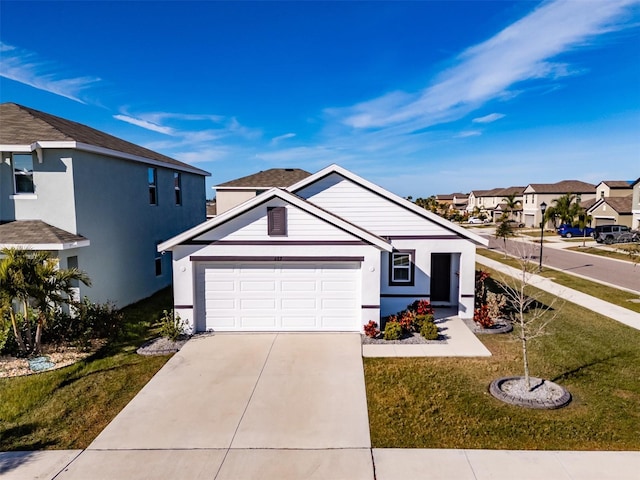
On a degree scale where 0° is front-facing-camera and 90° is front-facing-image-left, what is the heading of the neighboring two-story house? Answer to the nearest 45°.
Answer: approximately 45°

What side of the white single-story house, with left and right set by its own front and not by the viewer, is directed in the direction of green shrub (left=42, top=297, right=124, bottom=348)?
right

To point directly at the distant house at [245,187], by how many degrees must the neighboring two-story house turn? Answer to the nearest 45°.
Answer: approximately 180°

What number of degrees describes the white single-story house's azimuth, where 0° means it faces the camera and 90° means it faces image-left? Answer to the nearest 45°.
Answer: approximately 0°

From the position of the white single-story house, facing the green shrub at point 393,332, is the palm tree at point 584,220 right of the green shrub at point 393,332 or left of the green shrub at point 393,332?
left

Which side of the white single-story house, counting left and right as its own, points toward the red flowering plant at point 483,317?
left

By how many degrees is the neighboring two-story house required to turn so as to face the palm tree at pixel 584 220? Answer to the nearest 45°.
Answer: approximately 135° to its left

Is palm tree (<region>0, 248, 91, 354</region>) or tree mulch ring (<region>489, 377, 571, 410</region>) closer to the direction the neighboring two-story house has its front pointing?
the palm tree

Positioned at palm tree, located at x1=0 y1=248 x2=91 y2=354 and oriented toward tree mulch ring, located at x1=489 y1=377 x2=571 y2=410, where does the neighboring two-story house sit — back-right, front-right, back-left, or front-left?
back-left

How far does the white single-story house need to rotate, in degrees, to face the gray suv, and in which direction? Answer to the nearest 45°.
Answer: approximately 135° to its left

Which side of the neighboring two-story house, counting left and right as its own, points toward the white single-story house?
left

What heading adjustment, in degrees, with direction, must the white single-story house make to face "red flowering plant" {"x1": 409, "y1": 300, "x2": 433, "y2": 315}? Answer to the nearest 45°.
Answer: approximately 90° to its left

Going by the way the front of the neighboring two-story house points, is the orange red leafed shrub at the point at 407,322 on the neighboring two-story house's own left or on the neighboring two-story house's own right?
on the neighboring two-story house's own left

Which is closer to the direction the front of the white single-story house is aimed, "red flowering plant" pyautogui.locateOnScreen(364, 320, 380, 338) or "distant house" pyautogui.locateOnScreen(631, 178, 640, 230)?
the red flowering plant
